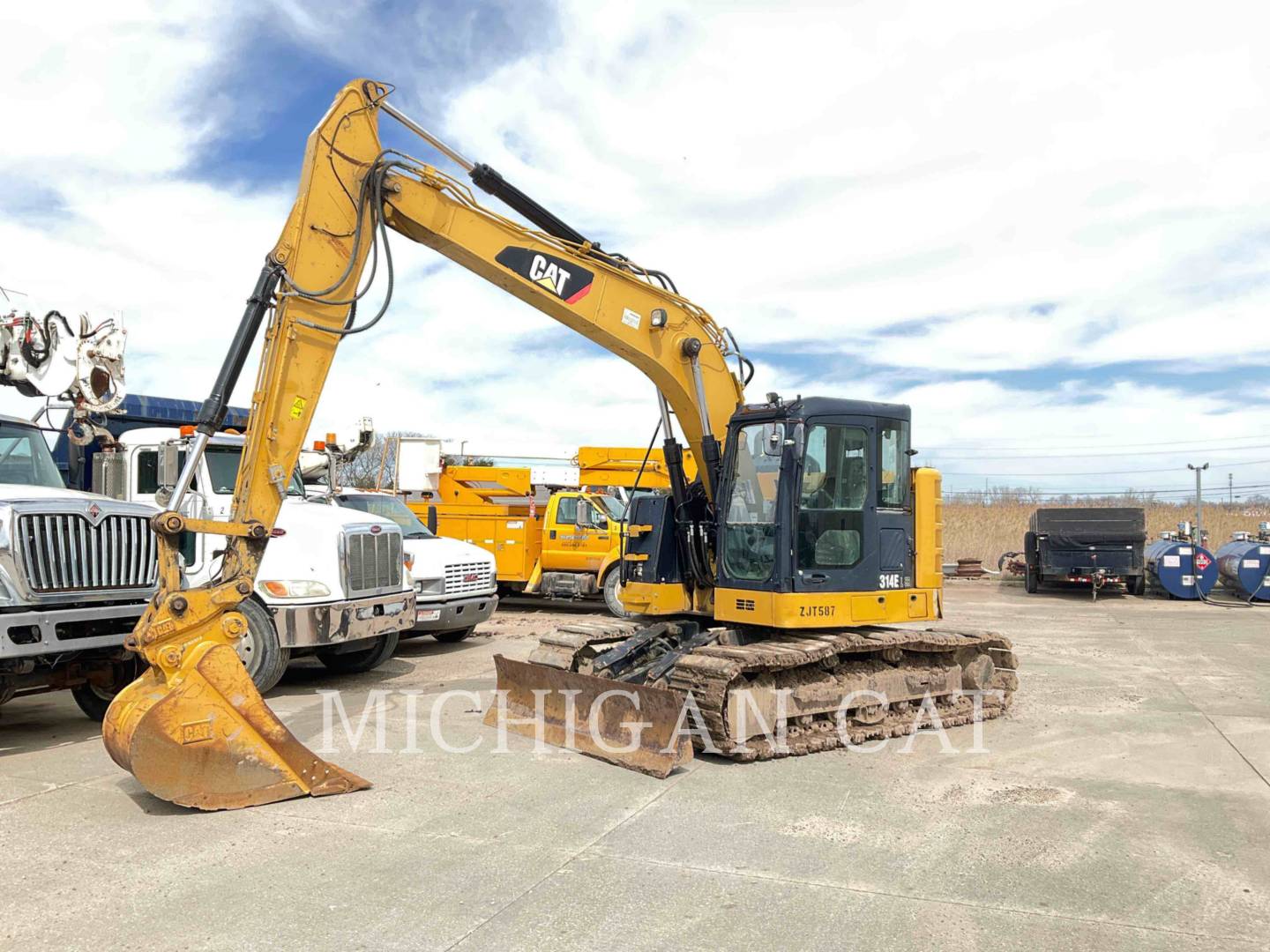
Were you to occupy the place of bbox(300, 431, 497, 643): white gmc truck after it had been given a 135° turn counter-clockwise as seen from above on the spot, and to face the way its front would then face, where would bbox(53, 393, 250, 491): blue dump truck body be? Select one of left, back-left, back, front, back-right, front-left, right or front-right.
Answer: left

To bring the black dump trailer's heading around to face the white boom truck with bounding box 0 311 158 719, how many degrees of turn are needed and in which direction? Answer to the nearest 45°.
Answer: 0° — it already faces it

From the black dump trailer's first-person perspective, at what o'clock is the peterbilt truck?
The peterbilt truck is roughly at 1 o'clock from the black dump trailer.

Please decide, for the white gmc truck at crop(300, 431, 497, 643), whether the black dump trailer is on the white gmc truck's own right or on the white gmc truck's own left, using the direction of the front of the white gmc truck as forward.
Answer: on the white gmc truck's own left

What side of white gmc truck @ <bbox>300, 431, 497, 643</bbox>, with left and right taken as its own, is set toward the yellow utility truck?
left

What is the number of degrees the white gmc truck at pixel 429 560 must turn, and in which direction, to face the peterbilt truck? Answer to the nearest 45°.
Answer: approximately 90° to its right

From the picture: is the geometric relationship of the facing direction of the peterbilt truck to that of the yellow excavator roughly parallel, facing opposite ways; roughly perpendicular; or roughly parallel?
roughly perpendicular

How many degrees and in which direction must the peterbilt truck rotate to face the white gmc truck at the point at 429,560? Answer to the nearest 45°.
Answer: approximately 90° to its left

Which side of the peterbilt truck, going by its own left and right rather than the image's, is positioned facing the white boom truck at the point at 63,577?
right

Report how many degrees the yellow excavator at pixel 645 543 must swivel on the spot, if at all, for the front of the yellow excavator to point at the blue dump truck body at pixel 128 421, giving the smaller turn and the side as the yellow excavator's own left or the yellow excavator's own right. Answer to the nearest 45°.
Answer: approximately 90° to the yellow excavator's own right

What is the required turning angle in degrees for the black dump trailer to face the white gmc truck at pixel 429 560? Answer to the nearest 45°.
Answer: approximately 45° to its right

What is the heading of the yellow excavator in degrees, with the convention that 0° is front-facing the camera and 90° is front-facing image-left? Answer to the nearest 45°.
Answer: approximately 45°
